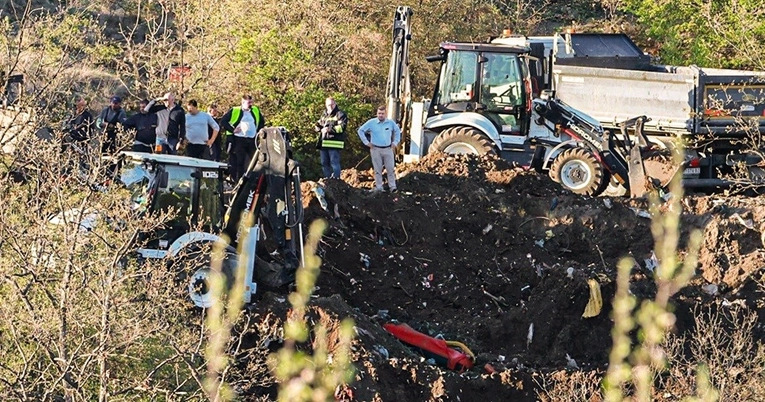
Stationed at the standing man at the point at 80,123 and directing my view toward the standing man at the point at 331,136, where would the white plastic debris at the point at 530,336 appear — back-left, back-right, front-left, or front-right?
front-right

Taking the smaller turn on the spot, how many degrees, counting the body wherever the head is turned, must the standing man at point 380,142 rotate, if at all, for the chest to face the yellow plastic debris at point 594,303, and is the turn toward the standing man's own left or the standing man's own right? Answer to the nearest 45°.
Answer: approximately 45° to the standing man's own left

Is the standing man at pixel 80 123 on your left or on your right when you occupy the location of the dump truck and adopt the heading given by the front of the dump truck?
on your left

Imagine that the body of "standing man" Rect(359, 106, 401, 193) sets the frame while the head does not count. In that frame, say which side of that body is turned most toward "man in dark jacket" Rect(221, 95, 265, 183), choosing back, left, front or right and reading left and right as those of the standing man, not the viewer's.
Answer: right

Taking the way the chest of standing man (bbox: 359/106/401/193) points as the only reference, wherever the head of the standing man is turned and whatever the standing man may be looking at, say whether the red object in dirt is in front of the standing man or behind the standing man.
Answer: in front

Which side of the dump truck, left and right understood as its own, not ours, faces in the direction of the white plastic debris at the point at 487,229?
left

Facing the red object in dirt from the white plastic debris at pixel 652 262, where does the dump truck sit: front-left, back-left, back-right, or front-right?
back-right

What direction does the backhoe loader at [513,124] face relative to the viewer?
to the viewer's right

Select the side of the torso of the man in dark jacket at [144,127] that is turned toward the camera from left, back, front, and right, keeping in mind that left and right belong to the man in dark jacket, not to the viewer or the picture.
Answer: front

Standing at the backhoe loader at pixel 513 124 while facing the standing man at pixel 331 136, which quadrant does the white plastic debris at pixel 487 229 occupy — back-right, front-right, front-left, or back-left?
front-left

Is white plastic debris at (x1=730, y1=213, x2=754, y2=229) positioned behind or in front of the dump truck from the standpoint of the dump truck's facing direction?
behind

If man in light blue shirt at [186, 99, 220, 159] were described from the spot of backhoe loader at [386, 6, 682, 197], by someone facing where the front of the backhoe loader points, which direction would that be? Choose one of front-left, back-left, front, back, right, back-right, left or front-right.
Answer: back-right

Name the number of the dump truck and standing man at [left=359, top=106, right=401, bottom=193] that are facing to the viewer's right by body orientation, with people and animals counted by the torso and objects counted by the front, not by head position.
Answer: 0

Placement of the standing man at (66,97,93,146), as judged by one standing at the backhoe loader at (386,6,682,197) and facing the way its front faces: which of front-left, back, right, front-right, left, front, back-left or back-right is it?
back-right

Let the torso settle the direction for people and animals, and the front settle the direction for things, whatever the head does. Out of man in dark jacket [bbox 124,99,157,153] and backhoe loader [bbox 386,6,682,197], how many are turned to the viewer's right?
1

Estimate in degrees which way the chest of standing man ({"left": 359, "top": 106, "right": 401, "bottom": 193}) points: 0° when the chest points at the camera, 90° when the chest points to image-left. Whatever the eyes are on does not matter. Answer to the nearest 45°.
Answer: approximately 0°

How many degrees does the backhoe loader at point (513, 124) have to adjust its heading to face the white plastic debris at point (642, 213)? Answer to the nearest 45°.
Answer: approximately 45° to its right
